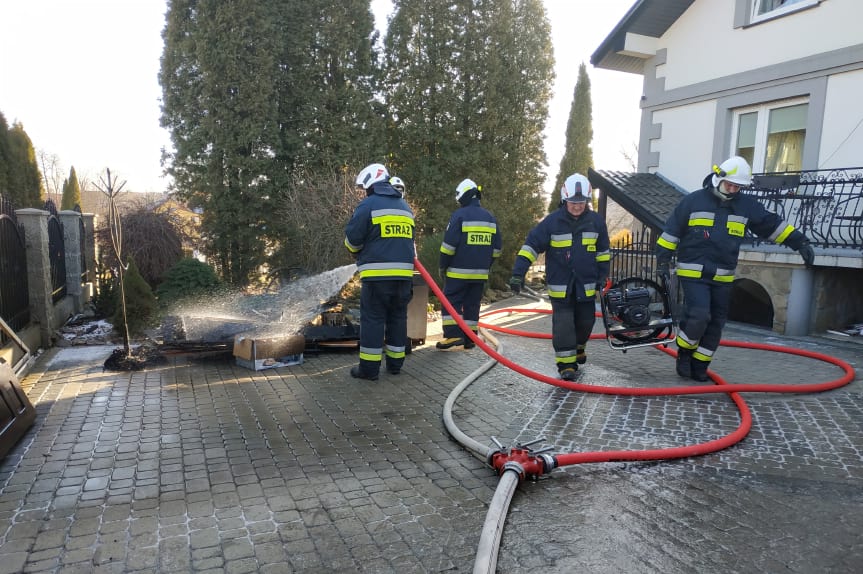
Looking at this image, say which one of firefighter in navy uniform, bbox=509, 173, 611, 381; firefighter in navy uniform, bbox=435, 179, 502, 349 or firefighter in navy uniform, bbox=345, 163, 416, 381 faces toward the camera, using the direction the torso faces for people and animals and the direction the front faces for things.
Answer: firefighter in navy uniform, bbox=509, 173, 611, 381

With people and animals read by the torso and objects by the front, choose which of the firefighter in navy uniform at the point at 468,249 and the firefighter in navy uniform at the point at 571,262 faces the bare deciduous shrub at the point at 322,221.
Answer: the firefighter in navy uniform at the point at 468,249

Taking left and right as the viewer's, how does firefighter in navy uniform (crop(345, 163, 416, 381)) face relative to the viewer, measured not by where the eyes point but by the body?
facing away from the viewer and to the left of the viewer

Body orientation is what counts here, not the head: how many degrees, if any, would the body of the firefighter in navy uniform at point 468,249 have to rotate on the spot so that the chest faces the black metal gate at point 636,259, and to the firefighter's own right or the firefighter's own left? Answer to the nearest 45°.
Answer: approximately 90° to the firefighter's own right

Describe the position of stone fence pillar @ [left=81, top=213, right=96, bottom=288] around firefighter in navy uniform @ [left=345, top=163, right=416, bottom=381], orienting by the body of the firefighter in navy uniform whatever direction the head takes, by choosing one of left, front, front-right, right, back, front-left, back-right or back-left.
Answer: front

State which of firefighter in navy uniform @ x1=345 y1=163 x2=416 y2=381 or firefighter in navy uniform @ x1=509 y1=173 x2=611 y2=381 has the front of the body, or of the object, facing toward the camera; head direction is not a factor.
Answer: firefighter in navy uniform @ x1=509 y1=173 x2=611 y2=381

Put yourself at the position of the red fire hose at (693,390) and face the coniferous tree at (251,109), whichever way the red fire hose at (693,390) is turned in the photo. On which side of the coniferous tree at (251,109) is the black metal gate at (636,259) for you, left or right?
right

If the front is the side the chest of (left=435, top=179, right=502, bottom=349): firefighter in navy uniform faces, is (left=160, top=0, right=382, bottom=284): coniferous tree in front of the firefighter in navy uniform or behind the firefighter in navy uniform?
in front

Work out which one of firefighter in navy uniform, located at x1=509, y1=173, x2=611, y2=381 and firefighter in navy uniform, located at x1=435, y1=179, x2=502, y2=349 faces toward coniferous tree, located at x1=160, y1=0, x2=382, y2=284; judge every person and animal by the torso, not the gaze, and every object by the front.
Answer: firefighter in navy uniform, located at x1=435, y1=179, x2=502, y2=349

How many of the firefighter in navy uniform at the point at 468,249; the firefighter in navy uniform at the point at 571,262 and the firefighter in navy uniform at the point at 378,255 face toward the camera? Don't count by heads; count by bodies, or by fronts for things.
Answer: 1

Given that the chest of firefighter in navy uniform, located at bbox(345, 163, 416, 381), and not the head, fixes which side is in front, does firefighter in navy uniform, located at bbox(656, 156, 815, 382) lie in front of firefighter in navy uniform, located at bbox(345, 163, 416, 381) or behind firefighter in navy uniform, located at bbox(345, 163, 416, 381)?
behind

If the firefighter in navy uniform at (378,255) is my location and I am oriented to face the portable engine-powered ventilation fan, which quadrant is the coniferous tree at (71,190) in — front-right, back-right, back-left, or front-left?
back-left

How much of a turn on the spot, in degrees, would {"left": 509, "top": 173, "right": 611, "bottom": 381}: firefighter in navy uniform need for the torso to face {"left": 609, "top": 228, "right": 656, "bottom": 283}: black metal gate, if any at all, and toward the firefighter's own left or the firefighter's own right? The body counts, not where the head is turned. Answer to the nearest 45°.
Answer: approximately 180°

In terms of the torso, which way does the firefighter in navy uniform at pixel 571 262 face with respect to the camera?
toward the camera

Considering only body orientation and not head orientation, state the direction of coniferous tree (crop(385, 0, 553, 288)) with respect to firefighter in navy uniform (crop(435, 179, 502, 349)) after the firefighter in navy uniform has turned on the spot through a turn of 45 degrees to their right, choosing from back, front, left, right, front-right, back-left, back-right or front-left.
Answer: front

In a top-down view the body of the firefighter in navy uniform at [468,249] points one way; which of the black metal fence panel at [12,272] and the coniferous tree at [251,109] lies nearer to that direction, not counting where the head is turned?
the coniferous tree

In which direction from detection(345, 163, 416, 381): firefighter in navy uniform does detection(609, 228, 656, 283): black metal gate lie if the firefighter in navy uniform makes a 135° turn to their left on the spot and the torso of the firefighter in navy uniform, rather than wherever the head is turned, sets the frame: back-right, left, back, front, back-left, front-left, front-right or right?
back-left
